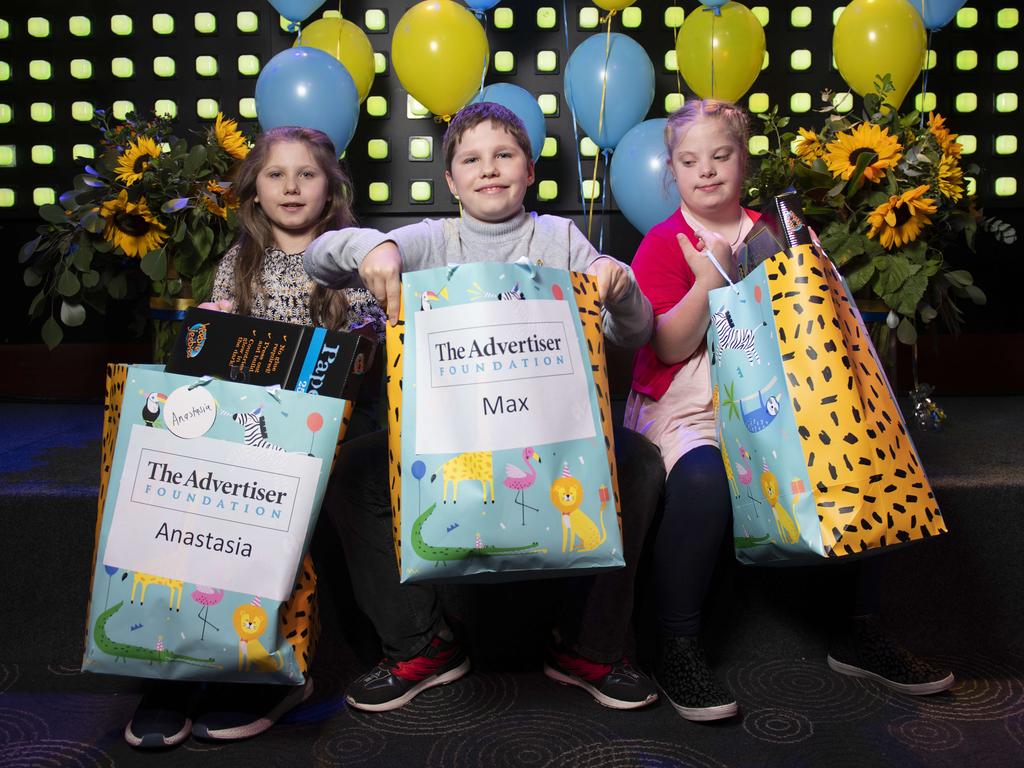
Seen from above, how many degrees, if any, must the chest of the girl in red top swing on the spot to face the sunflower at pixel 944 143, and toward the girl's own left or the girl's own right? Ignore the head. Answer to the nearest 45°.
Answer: approximately 90° to the girl's own left

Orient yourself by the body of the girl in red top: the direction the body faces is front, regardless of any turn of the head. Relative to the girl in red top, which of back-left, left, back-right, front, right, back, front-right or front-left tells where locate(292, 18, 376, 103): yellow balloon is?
back

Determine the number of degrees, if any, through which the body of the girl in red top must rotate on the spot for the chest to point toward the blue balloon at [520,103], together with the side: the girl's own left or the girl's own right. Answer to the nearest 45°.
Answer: approximately 180°

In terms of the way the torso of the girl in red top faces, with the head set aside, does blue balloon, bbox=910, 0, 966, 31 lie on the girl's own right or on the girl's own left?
on the girl's own left

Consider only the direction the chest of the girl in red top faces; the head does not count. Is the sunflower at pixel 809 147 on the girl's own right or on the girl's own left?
on the girl's own left

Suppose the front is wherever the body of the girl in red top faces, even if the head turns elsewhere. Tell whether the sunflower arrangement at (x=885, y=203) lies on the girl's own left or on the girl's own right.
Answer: on the girl's own left

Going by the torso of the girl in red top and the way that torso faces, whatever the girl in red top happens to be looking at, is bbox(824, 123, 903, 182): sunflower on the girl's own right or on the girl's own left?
on the girl's own left

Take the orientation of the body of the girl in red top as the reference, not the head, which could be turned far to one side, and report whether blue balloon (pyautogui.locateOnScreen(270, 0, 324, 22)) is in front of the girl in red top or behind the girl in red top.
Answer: behind

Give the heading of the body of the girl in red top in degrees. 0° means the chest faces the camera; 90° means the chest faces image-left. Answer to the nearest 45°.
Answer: approximately 315°

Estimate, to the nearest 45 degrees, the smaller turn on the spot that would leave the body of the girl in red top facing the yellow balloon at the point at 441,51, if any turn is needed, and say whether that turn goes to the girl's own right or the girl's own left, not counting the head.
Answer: approximately 180°

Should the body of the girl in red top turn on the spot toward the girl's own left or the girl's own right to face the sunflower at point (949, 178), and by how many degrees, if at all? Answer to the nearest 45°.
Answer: approximately 90° to the girl's own left
